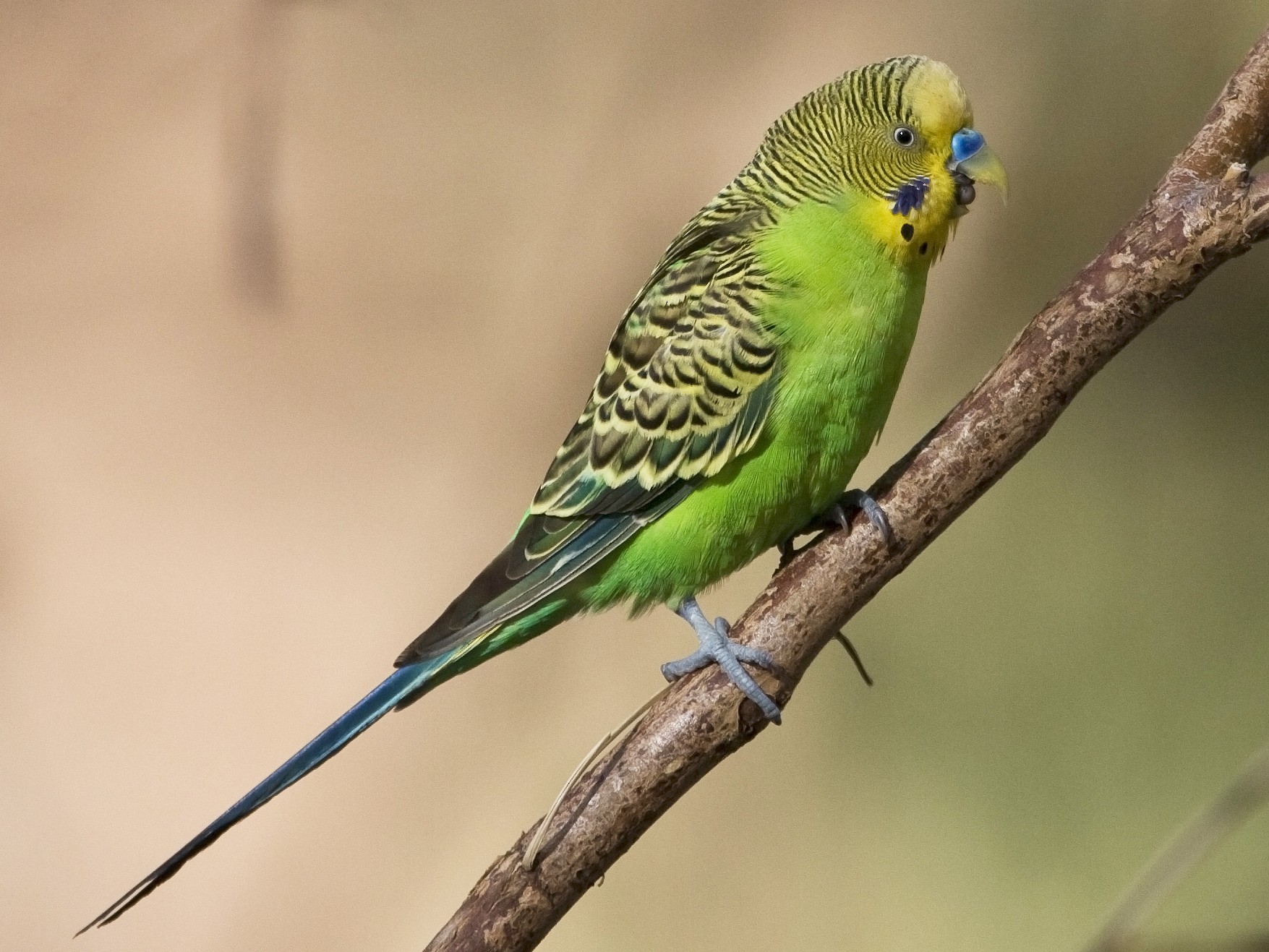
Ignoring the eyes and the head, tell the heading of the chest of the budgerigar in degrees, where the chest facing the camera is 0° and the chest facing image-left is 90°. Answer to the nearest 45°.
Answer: approximately 270°
